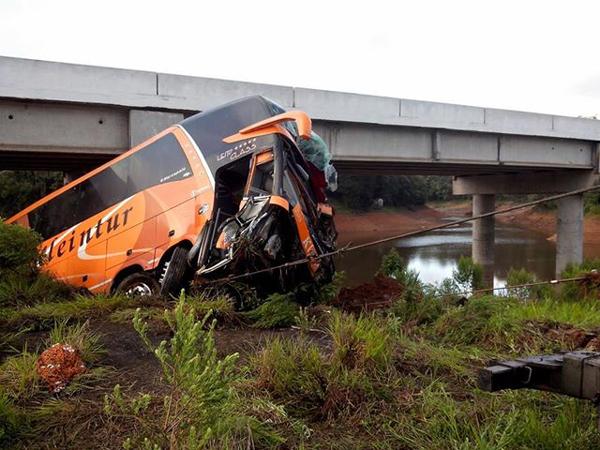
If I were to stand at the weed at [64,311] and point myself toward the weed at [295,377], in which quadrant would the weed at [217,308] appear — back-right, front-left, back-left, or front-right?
front-left

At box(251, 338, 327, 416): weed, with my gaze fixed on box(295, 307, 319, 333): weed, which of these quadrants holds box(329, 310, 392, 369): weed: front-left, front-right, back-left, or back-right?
front-right

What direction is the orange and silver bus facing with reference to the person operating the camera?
facing the viewer and to the right of the viewer

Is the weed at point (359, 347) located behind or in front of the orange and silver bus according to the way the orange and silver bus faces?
in front

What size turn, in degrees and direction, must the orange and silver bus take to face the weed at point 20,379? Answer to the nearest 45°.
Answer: approximately 45° to its right

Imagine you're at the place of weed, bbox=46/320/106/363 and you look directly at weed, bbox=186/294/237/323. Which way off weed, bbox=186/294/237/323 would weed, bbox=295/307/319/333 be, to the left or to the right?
right

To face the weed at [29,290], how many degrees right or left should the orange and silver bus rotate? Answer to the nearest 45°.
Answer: approximately 135° to its right

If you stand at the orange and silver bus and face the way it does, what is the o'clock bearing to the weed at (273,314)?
The weed is roughly at 1 o'clock from the orange and silver bus.

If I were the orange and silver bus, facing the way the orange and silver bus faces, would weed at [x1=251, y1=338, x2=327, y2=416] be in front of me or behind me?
in front
